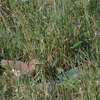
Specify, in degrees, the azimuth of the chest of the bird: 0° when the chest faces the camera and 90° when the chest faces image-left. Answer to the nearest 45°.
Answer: approximately 270°
